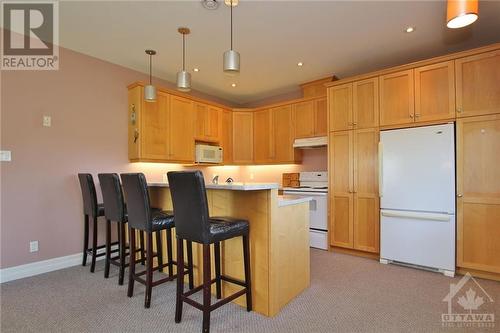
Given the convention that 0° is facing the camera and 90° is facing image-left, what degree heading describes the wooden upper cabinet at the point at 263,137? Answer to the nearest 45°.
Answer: approximately 45°

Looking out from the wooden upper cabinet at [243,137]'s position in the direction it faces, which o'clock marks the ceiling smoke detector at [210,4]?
The ceiling smoke detector is roughly at 12 o'clock from the wooden upper cabinet.

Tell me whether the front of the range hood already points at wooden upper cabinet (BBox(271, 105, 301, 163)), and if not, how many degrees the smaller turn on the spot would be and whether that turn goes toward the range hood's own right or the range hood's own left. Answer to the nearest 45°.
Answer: approximately 90° to the range hood's own right

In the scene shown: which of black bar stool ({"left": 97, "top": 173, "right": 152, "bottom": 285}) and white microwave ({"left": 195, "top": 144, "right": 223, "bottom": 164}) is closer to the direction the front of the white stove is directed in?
the black bar stool

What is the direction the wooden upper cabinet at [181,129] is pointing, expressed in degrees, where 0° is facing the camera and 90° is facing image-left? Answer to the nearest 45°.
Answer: approximately 315°

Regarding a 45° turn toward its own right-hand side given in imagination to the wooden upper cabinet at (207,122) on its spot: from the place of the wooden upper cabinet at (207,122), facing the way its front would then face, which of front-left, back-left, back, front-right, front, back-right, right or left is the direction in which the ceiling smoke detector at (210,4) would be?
front

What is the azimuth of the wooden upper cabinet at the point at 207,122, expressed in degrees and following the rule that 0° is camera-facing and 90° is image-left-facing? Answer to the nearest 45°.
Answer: approximately 315°

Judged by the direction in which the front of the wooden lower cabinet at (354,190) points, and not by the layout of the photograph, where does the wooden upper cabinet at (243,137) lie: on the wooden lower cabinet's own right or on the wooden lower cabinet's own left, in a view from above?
on the wooden lower cabinet's own right

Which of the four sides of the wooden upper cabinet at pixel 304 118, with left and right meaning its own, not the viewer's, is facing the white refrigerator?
left

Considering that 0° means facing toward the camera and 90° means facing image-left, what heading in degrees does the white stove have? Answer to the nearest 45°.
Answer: approximately 45°

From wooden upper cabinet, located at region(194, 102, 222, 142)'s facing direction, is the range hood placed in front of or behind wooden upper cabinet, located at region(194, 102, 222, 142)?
in front

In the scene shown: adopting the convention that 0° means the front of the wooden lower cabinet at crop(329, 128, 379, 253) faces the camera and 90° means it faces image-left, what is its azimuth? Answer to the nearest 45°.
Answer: approximately 45°

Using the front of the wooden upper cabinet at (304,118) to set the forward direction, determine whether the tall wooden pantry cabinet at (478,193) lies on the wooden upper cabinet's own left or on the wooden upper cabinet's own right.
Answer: on the wooden upper cabinet's own left
